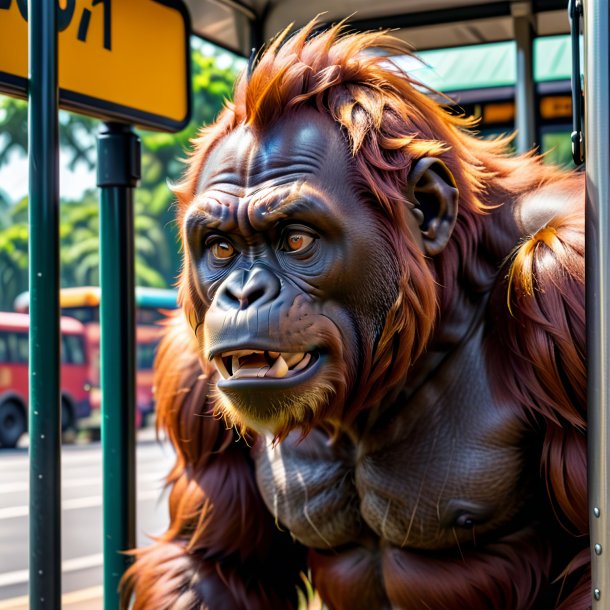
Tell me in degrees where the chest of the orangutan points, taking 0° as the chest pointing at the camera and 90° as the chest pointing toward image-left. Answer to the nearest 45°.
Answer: approximately 45°

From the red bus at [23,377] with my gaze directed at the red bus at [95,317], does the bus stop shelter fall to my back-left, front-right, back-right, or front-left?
back-right

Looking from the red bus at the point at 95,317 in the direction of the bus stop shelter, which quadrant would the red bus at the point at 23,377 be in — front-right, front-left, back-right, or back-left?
front-right

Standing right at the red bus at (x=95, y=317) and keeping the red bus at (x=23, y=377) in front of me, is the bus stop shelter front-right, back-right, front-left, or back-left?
front-left

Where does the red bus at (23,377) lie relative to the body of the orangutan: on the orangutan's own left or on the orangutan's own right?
on the orangutan's own right
